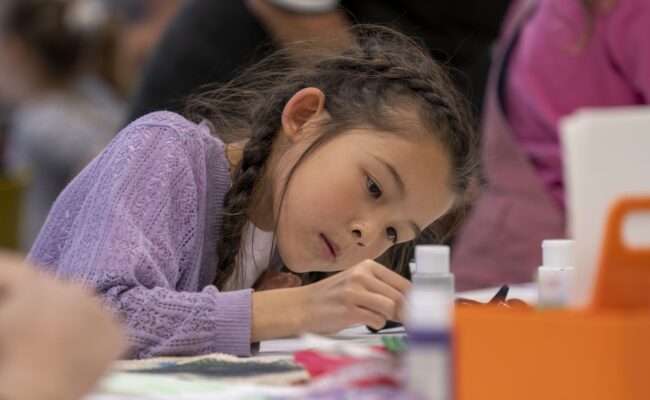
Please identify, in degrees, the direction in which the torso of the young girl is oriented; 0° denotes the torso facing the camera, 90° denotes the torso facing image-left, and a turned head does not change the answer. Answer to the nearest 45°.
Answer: approximately 315°

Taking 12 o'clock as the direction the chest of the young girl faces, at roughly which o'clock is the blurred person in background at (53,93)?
The blurred person in background is roughly at 7 o'clock from the young girl.

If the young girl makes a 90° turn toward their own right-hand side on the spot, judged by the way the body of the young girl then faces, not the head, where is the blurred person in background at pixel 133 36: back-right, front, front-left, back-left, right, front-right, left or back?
back-right

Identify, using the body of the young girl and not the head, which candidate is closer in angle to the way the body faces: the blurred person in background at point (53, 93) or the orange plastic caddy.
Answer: the orange plastic caddy

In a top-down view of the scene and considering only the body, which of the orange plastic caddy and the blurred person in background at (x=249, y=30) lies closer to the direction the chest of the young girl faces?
the orange plastic caddy

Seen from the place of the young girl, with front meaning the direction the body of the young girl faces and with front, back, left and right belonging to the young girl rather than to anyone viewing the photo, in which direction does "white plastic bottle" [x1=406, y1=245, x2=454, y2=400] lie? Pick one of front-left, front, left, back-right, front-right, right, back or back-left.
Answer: front-right

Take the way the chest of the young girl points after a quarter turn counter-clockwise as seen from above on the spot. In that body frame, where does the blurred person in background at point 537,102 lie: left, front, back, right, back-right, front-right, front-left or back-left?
front

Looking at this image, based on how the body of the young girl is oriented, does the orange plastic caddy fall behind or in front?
in front

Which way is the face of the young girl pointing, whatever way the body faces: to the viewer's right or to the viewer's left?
to the viewer's right
